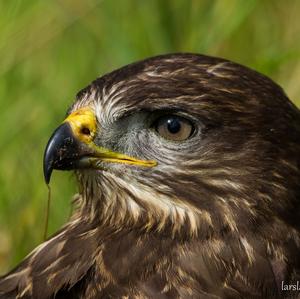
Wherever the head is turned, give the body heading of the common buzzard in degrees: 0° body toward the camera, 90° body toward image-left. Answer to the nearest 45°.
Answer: approximately 90°
